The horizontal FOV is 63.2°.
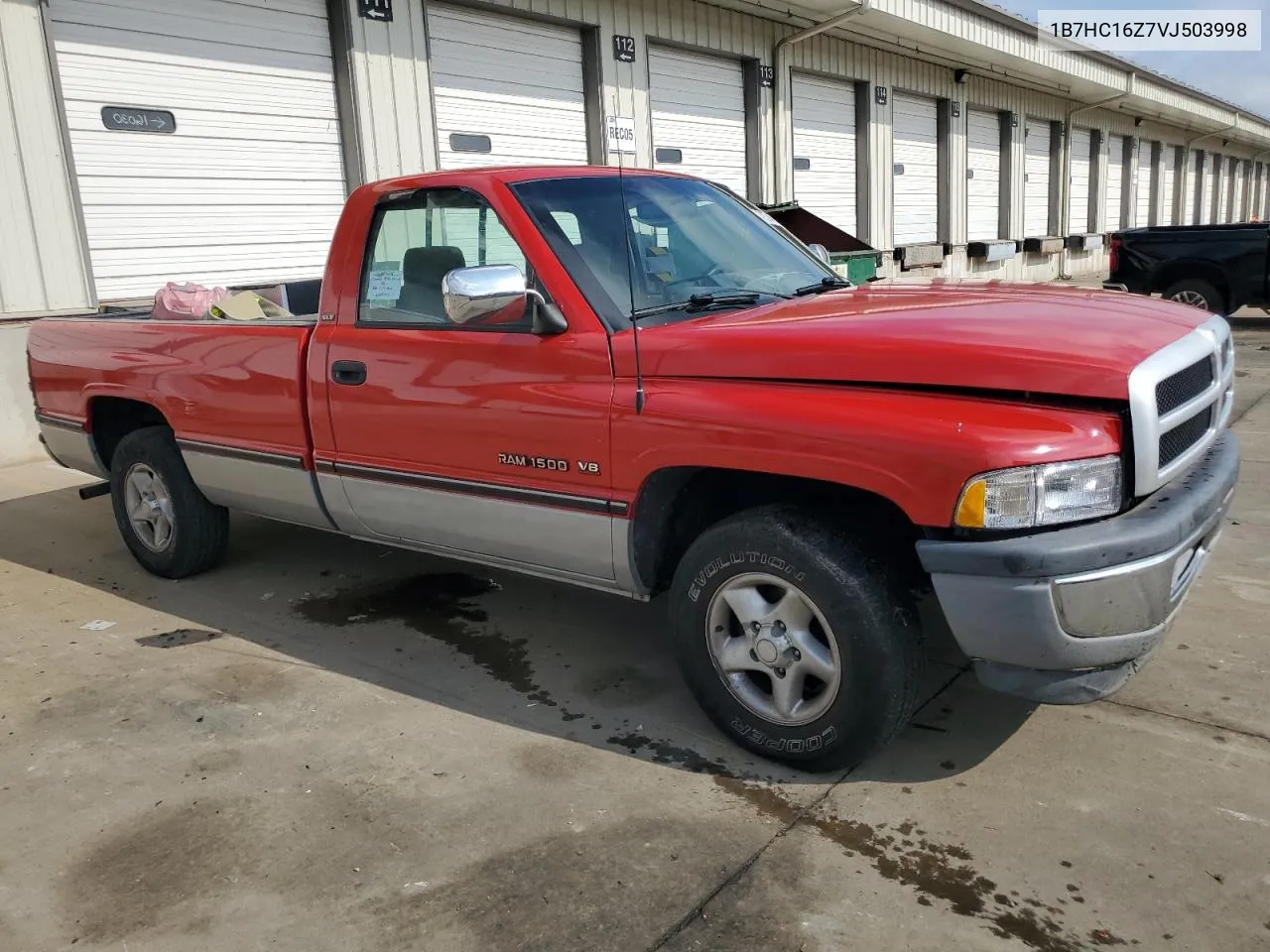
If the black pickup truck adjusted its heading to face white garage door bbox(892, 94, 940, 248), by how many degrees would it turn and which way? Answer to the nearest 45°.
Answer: approximately 135° to its left

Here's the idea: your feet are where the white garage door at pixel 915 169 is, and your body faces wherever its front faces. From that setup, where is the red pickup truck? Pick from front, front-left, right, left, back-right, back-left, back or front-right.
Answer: front-right

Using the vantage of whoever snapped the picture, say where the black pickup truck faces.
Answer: facing to the right of the viewer

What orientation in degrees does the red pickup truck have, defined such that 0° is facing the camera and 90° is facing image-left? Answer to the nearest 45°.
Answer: approximately 315°

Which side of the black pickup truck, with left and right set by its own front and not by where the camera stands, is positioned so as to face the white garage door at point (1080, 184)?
left

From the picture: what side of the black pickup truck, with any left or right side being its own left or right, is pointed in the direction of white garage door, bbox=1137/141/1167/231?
left

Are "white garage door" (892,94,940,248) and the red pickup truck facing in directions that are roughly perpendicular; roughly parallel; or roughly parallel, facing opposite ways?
roughly parallel

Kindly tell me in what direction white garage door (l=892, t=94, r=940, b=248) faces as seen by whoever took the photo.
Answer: facing the viewer and to the right of the viewer

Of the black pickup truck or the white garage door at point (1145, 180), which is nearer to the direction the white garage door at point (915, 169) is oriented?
the black pickup truck

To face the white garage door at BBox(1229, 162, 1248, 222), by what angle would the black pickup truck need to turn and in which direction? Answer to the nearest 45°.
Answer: approximately 90° to its left
